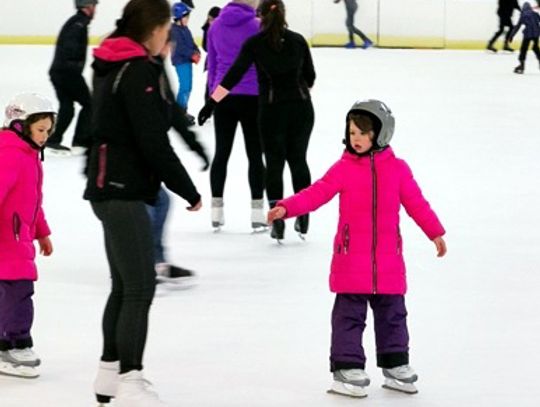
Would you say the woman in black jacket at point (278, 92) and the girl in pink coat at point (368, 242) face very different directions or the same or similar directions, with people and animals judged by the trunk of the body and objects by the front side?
very different directions

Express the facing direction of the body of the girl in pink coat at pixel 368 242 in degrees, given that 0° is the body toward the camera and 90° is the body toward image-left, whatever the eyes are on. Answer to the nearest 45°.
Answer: approximately 0°

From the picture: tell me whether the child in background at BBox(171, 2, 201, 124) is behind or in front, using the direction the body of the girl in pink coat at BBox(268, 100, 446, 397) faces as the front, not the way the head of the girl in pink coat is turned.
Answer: behind

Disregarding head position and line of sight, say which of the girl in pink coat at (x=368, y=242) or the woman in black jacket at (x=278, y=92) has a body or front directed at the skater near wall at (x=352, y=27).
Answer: the woman in black jacket

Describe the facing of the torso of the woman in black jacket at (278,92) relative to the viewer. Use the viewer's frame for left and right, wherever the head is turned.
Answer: facing away from the viewer

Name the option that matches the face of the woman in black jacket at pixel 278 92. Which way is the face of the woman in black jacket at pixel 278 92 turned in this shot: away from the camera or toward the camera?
away from the camera

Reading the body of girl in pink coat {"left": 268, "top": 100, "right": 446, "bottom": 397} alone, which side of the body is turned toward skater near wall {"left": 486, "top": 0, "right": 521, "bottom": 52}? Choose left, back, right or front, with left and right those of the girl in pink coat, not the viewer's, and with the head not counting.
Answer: back

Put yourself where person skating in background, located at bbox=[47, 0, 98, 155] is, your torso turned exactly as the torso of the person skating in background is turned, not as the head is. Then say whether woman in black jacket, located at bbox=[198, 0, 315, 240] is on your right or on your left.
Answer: on your right

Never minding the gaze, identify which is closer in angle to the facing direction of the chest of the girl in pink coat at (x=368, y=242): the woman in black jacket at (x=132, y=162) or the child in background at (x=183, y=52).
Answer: the woman in black jacket
